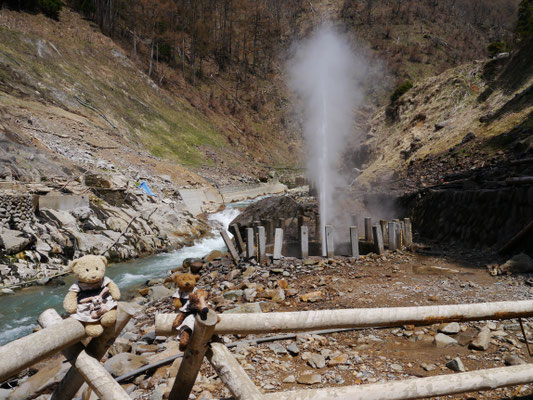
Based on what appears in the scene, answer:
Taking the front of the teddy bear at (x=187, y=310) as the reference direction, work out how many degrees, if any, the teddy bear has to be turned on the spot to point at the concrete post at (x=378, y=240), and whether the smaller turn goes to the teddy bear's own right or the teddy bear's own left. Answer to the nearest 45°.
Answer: approximately 135° to the teddy bear's own left

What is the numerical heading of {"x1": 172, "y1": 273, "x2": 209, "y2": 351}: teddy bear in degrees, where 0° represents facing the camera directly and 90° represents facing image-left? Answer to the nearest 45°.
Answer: approximately 0°

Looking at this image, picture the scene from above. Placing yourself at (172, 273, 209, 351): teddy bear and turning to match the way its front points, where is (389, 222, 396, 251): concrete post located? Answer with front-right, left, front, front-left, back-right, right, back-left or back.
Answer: back-left

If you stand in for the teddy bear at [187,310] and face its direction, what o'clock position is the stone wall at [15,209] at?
The stone wall is roughly at 5 o'clock from the teddy bear.

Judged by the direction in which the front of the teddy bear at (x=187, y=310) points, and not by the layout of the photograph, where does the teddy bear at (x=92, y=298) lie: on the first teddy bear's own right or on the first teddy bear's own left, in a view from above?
on the first teddy bear's own right

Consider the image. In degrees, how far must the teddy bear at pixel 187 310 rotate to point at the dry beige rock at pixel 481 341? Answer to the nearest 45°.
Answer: approximately 90° to its left

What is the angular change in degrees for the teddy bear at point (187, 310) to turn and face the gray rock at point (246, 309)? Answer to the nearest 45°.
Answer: approximately 180°

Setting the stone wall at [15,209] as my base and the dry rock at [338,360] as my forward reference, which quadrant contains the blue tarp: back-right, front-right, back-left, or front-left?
back-left

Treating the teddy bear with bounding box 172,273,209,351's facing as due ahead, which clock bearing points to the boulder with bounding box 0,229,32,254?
The boulder is roughly at 5 o'clock from the teddy bear.

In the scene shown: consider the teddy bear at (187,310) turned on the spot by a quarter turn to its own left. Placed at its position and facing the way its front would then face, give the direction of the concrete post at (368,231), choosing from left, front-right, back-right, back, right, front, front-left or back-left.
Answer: front-left

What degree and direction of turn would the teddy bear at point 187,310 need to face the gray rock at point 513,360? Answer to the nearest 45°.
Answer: approximately 90° to its left
